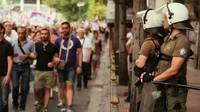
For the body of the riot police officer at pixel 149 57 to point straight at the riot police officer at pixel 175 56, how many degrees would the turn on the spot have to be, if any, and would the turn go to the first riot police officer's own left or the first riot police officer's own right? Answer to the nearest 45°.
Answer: approximately 180°

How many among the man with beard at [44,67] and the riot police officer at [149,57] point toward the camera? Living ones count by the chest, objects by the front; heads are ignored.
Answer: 1

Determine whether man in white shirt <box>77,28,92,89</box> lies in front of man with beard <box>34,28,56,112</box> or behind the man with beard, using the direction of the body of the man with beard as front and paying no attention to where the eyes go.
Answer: behind

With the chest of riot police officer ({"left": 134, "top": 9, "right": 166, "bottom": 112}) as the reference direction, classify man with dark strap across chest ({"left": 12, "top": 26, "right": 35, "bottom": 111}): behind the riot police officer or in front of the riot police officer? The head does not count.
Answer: in front

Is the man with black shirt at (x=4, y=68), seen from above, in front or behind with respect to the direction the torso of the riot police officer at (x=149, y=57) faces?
in front

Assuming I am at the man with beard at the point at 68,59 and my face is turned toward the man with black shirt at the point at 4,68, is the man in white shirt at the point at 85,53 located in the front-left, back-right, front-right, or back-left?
back-right

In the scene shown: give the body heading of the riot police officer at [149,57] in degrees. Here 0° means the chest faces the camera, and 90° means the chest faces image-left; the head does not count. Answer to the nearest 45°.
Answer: approximately 135°

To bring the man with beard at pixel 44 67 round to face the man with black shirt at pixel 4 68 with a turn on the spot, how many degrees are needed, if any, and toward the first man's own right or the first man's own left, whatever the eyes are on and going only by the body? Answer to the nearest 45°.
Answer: approximately 45° to the first man's own right
